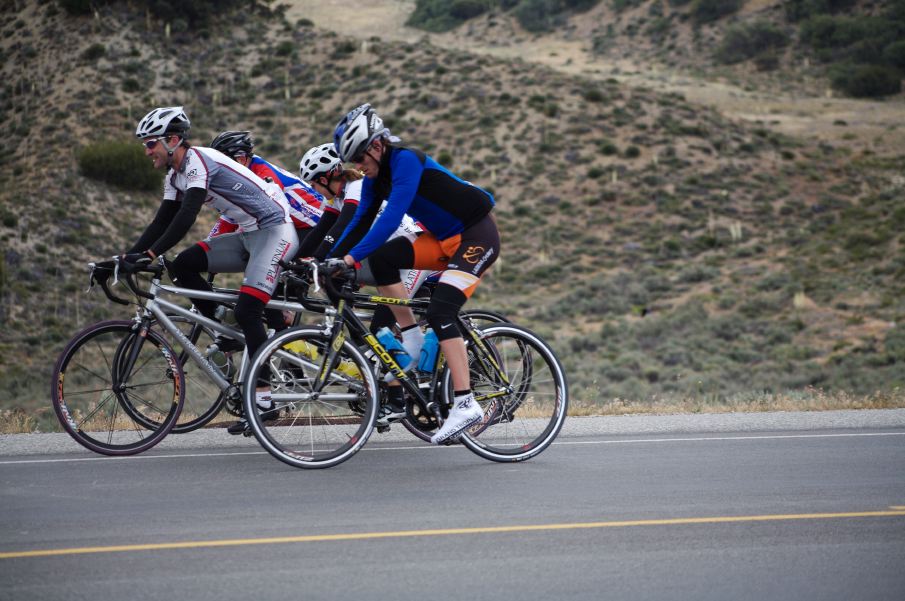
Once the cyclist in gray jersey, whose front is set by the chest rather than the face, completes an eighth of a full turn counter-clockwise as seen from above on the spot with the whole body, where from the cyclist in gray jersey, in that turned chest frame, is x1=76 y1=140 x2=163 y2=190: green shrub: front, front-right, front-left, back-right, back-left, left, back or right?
back-right

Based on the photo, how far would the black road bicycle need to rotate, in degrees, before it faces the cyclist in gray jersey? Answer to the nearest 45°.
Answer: approximately 45° to its right

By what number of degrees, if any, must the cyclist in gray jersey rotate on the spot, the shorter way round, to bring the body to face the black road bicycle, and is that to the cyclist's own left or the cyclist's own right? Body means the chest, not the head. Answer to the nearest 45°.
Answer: approximately 135° to the cyclist's own left

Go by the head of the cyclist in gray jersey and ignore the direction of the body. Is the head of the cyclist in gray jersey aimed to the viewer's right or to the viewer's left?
to the viewer's left

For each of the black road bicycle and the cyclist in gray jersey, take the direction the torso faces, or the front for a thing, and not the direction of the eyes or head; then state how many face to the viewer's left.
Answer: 2

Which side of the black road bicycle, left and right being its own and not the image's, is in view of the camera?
left

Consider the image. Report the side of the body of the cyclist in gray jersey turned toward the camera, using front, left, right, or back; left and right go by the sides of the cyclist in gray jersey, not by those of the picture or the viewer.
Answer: left

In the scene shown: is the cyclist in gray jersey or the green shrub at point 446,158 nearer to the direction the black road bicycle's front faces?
the cyclist in gray jersey

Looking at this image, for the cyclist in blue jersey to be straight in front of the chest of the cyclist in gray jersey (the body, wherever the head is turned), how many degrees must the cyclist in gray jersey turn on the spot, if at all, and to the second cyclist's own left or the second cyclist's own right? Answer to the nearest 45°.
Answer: approximately 135° to the second cyclist's own left

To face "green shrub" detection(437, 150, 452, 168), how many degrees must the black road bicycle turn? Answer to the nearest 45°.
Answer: approximately 90° to its right

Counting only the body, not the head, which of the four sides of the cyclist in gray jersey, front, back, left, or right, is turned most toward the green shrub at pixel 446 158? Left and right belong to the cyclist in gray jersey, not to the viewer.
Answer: right

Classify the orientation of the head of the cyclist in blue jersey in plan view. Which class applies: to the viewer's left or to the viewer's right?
to the viewer's left

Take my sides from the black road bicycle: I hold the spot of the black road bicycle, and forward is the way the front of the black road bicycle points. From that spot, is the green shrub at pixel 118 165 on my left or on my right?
on my right
